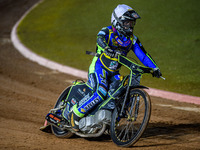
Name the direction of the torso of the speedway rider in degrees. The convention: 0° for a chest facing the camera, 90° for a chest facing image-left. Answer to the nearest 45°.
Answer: approximately 315°

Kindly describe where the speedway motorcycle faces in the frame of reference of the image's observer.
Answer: facing the viewer and to the right of the viewer

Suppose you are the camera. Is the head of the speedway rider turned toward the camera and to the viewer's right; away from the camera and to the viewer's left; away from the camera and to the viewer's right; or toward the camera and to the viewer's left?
toward the camera and to the viewer's right
